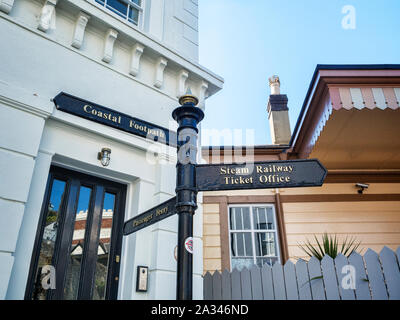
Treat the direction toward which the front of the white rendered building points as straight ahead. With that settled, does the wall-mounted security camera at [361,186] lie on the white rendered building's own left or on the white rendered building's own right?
on the white rendered building's own left

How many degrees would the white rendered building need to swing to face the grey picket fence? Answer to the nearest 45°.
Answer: approximately 45° to its left

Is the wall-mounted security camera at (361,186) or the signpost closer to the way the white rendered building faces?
the signpost

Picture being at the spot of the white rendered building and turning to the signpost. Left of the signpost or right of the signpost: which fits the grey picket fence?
left

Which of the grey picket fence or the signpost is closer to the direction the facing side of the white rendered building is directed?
the signpost

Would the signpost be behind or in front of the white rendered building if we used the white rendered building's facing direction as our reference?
in front
